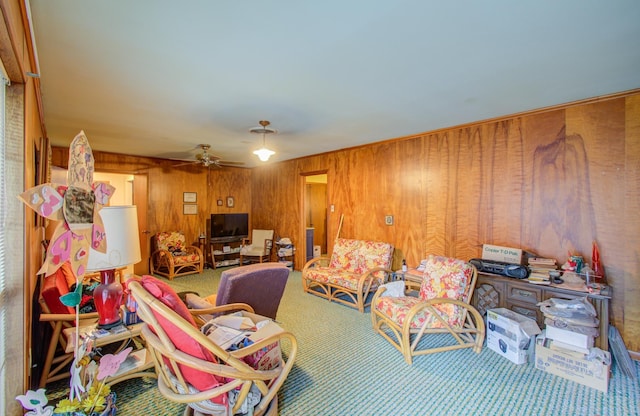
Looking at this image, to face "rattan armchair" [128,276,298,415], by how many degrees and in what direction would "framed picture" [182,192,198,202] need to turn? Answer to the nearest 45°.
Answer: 0° — it already faces it

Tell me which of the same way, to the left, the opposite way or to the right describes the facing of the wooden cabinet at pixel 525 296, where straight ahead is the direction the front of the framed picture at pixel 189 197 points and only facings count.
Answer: to the right

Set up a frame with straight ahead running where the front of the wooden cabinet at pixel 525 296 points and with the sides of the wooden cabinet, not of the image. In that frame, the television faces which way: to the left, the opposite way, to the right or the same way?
to the left

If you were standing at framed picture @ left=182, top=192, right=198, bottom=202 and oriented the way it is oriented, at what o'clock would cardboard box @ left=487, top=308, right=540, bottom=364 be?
The cardboard box is roughly at 11 o'clock from the framed picture.

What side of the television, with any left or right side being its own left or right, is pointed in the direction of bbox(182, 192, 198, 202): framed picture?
right

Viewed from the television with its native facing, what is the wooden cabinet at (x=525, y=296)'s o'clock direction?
The wooden cabinet is roughly at 11 o'clock from the television.

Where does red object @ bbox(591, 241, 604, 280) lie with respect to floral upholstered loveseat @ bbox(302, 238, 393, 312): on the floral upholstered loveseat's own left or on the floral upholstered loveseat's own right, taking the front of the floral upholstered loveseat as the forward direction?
on the floral upholstered loveseat's own left

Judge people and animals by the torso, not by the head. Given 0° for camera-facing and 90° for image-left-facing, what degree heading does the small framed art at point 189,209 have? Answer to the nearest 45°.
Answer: approximately 0°

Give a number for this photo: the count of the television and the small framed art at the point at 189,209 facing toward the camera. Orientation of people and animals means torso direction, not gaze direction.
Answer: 2
